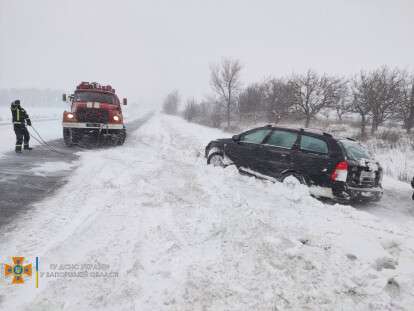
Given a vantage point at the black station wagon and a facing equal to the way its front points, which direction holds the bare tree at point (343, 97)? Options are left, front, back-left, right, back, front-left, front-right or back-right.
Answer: front-right

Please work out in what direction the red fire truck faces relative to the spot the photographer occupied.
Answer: facing the viewer

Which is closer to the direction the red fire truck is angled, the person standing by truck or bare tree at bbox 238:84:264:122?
the person standing by truck

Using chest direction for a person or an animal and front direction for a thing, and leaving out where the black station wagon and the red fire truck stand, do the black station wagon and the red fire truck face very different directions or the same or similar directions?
very different directions

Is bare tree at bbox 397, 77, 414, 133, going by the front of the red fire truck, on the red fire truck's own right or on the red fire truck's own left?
on the red fire truck's own left

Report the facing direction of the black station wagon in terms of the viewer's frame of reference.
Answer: facing away from the viewer and to the left of the viewer

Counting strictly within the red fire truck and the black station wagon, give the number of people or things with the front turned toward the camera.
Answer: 1

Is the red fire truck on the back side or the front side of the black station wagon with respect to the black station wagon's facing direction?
on the front side
